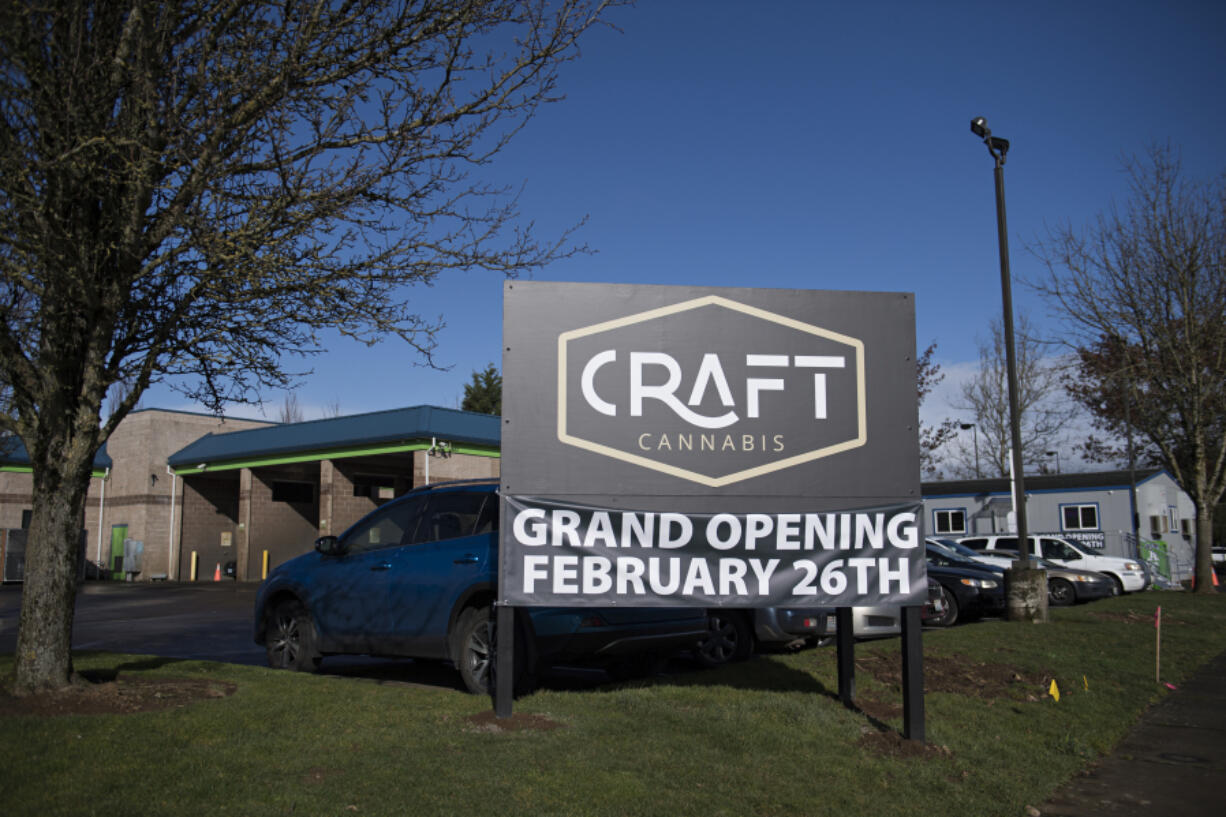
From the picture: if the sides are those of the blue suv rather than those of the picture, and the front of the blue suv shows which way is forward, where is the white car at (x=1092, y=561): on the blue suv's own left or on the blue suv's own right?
on the blue suv's own right

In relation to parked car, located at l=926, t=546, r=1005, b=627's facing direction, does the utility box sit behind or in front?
behind

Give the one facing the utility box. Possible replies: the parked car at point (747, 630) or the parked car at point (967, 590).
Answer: the parked car at point (747, 630)

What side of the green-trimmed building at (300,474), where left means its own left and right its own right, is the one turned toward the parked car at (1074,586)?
left

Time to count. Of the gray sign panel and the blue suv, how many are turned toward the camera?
1

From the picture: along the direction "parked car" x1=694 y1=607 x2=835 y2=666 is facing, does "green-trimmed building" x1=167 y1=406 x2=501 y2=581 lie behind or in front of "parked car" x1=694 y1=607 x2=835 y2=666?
in front

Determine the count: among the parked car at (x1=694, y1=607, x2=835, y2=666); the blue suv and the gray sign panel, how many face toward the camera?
1

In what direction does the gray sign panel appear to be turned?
toward the camera

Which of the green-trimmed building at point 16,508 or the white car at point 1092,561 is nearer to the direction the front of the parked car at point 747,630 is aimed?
the green-trimmed building

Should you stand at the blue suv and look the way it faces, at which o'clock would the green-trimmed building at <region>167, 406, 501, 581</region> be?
The green-trimmed building is roughly at 1 o'clock from the blue suv.

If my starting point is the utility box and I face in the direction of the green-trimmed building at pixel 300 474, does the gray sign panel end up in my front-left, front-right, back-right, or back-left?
front-right

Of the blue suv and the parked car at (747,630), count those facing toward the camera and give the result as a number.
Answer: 0
